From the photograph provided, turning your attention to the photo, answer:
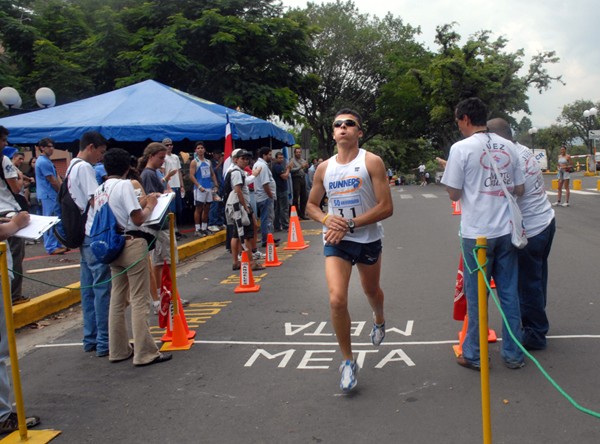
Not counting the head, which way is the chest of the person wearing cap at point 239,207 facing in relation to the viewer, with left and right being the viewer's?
facing to the right of the viewer

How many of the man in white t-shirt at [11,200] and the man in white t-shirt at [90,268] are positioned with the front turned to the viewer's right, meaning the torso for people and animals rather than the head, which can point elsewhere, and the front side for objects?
2

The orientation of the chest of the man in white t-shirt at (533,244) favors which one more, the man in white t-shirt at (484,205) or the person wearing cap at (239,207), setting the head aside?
the person wearing cap

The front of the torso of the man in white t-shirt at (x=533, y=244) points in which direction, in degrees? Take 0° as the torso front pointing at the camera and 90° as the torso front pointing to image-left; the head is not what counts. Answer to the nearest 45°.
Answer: approximately 135°

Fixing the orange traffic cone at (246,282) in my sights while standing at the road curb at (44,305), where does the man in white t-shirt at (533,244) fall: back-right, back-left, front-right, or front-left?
front-right

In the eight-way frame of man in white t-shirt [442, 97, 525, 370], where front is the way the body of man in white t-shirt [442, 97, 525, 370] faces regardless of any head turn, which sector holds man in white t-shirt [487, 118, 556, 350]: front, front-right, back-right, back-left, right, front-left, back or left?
right

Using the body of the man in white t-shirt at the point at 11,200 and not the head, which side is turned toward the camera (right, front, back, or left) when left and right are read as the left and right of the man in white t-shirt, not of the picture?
right

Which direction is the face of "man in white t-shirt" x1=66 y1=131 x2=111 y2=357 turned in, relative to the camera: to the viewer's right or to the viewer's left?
to the viewer's right

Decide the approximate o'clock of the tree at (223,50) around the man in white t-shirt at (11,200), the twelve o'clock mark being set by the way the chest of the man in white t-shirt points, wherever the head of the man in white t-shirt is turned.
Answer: The tree is roughly at 10 o'clock from the man in white t-shirt.

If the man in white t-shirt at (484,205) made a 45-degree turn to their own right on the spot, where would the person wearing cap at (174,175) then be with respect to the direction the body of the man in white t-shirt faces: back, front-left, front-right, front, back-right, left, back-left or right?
front-left

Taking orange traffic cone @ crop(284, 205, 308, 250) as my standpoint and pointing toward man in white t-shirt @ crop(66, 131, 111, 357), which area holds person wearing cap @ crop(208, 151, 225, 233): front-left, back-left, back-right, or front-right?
back-right

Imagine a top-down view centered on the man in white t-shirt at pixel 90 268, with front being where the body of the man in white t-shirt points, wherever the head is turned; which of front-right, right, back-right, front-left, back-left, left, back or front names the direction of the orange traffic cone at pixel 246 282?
front-left

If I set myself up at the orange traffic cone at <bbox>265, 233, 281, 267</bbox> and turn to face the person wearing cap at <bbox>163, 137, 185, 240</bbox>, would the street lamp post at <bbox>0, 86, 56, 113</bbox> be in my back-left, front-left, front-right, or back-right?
front-left

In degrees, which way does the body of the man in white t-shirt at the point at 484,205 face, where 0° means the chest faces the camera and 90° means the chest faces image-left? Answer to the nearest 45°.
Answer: approximately 135°

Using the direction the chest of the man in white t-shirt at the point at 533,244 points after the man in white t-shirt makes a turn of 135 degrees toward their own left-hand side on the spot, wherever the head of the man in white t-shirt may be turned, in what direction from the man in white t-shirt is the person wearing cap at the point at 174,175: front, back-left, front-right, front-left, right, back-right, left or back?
back-right

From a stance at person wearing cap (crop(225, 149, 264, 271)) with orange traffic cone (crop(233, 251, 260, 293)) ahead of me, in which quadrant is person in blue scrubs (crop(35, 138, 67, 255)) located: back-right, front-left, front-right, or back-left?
back-right
